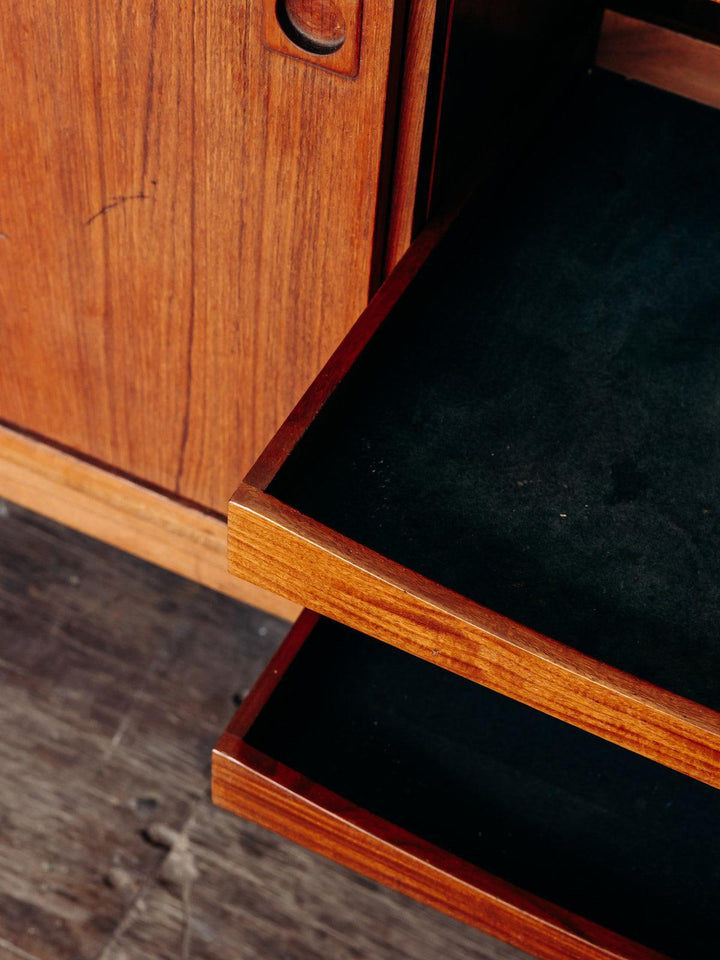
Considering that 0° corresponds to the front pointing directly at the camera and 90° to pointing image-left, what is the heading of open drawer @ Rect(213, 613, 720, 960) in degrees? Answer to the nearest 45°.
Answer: approximately 45°

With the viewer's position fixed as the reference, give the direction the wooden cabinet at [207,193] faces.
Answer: facing the viewer and to the left of the viewer
